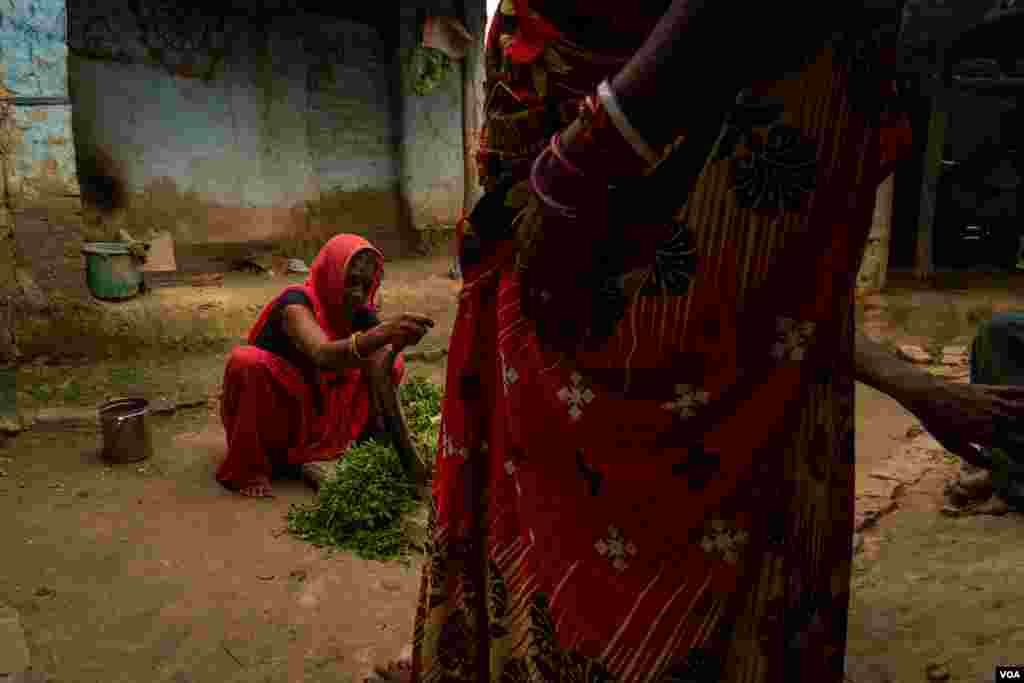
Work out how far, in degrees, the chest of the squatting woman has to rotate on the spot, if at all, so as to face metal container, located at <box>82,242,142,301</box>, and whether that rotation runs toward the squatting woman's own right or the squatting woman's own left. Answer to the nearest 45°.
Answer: approximately 180°

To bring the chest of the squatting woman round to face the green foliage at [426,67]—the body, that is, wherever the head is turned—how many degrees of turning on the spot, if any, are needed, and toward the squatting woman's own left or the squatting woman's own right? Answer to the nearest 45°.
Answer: approximately 135° to the squatting woman's own left

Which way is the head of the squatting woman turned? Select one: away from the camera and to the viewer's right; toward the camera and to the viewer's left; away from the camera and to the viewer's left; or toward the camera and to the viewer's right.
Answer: toward the camera and to the viewer's right

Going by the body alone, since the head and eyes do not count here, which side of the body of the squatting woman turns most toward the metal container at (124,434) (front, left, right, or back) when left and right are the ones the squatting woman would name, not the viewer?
back

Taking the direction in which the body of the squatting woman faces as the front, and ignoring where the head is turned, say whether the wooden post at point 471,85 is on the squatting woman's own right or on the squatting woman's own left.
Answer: on the squatting woman's own left

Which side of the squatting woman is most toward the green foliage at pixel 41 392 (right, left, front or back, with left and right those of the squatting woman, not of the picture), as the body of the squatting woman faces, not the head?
back

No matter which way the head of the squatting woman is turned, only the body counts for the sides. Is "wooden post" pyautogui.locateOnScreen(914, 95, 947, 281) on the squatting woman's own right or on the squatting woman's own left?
on the squatting woman's own left

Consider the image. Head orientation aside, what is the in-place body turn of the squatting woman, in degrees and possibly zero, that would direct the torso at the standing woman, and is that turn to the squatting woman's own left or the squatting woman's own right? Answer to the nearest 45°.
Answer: approximately 45° to the squatting woman's own right

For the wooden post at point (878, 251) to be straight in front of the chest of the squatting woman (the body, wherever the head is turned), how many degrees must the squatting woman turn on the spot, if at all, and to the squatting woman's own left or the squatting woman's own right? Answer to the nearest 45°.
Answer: approximately 90° to the squatting woman's own left

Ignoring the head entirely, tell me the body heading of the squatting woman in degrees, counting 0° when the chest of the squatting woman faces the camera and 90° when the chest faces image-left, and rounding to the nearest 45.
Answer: approximately 315°

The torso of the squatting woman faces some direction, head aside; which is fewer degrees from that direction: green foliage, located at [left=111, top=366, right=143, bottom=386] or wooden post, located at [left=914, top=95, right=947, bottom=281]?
the wooden post
